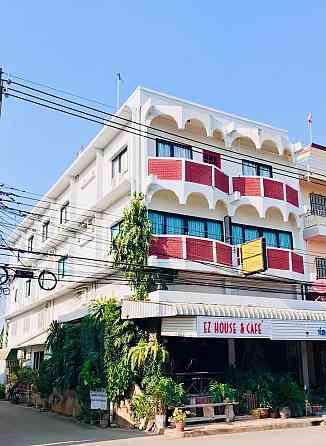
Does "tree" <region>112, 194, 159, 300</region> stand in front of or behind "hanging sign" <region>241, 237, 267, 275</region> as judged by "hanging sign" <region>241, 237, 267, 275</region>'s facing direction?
in front

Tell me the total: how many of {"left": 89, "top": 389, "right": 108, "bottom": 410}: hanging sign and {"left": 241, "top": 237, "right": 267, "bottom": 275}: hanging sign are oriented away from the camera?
0

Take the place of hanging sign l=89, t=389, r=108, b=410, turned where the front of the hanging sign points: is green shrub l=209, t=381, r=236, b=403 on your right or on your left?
on your left

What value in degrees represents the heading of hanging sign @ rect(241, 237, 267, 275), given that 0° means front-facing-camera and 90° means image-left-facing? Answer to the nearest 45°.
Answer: approximately 45°

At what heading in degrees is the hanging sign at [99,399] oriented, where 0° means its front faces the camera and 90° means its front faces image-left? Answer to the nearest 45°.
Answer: approximately 0°

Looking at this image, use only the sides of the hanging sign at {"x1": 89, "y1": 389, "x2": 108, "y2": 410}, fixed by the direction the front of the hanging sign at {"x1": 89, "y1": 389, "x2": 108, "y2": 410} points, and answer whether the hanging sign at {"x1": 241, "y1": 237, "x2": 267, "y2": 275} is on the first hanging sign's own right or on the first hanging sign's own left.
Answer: on the first hanging sign's own left

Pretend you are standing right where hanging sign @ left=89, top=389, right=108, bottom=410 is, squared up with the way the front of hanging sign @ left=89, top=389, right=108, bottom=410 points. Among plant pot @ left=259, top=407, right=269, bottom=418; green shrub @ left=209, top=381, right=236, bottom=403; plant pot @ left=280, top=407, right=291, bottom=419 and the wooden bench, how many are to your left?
4

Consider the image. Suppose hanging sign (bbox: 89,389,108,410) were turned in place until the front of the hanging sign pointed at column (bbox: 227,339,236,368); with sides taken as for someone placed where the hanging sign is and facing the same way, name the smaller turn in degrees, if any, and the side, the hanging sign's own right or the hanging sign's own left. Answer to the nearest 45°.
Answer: approximately 135° to the hanging sign's own left
